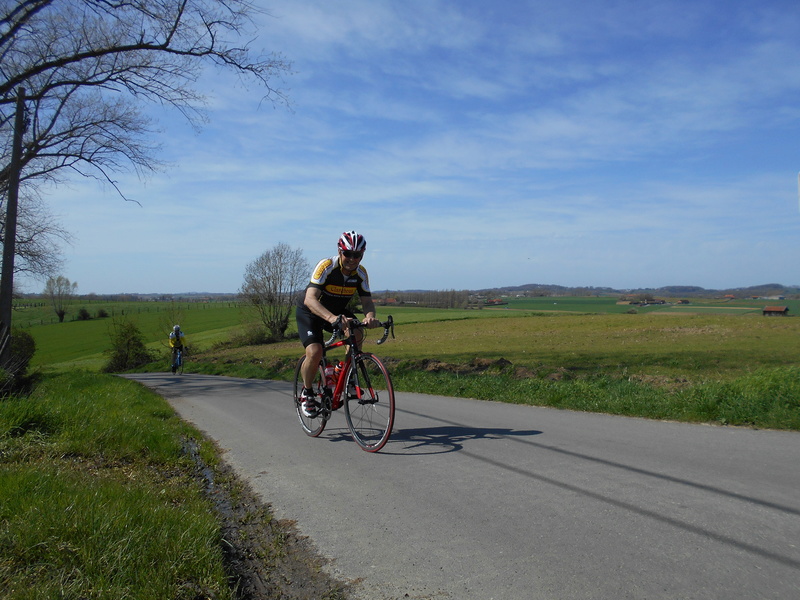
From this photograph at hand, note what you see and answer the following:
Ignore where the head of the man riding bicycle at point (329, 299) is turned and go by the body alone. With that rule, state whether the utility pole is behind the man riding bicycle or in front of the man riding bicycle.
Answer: behind

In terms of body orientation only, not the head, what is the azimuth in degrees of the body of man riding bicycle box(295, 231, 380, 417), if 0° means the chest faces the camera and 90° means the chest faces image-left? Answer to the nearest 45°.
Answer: approximately 315°

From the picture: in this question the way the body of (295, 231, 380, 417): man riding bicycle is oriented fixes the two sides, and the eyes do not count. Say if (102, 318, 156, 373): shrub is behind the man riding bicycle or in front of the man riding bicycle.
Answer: behind

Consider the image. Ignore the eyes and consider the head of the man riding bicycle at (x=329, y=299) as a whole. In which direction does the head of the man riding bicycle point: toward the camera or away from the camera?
toward the camera

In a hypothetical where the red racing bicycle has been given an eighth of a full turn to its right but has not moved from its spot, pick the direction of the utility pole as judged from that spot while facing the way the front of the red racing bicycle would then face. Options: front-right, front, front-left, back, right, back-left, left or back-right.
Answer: back-right

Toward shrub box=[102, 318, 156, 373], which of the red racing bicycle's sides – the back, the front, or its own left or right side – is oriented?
back
